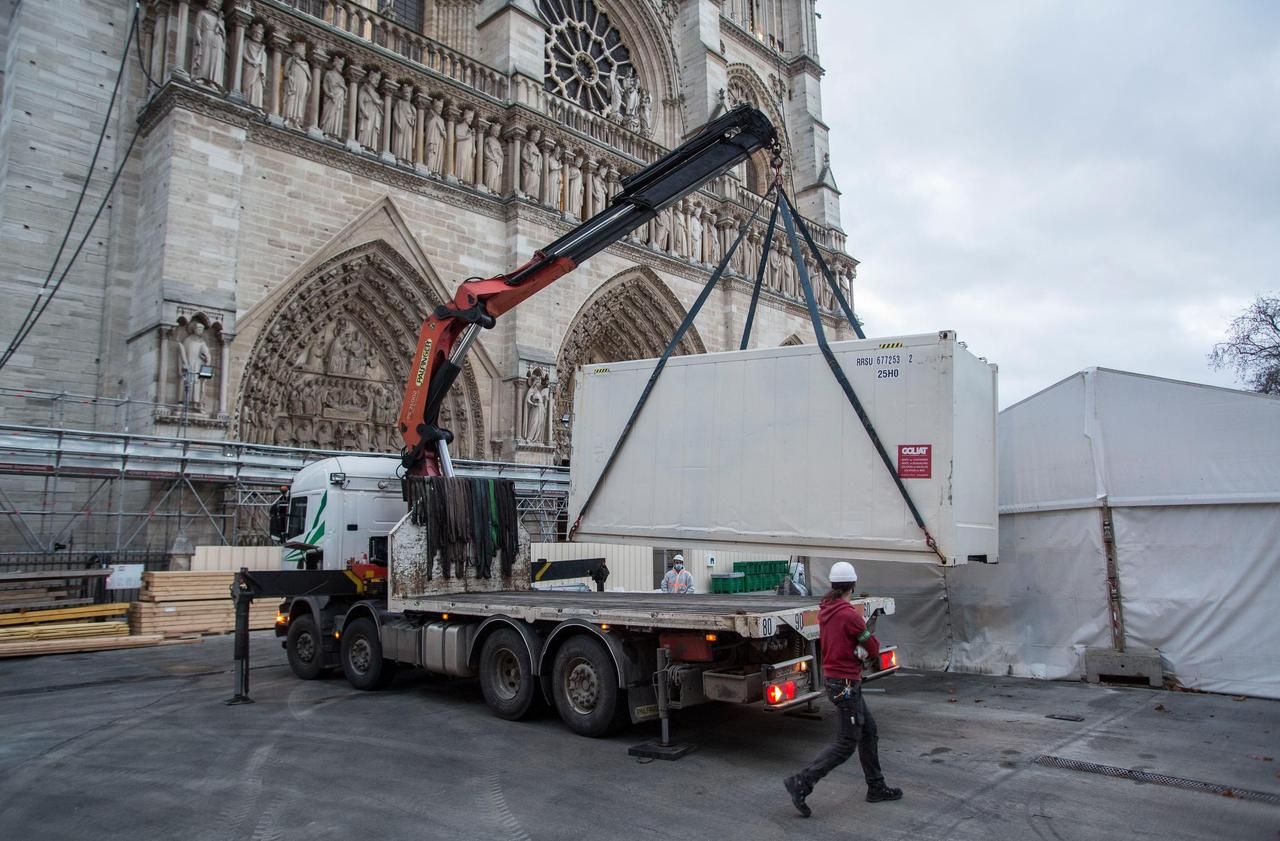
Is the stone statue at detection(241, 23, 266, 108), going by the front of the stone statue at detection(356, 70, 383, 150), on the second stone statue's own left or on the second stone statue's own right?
on the second stone statue's own right

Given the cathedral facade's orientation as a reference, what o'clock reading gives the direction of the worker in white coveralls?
The worker in white coveralls is roughly at 12 o'clock from the cathedral facade.

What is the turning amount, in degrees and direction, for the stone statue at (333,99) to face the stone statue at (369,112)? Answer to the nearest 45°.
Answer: approximately 90° to its left
